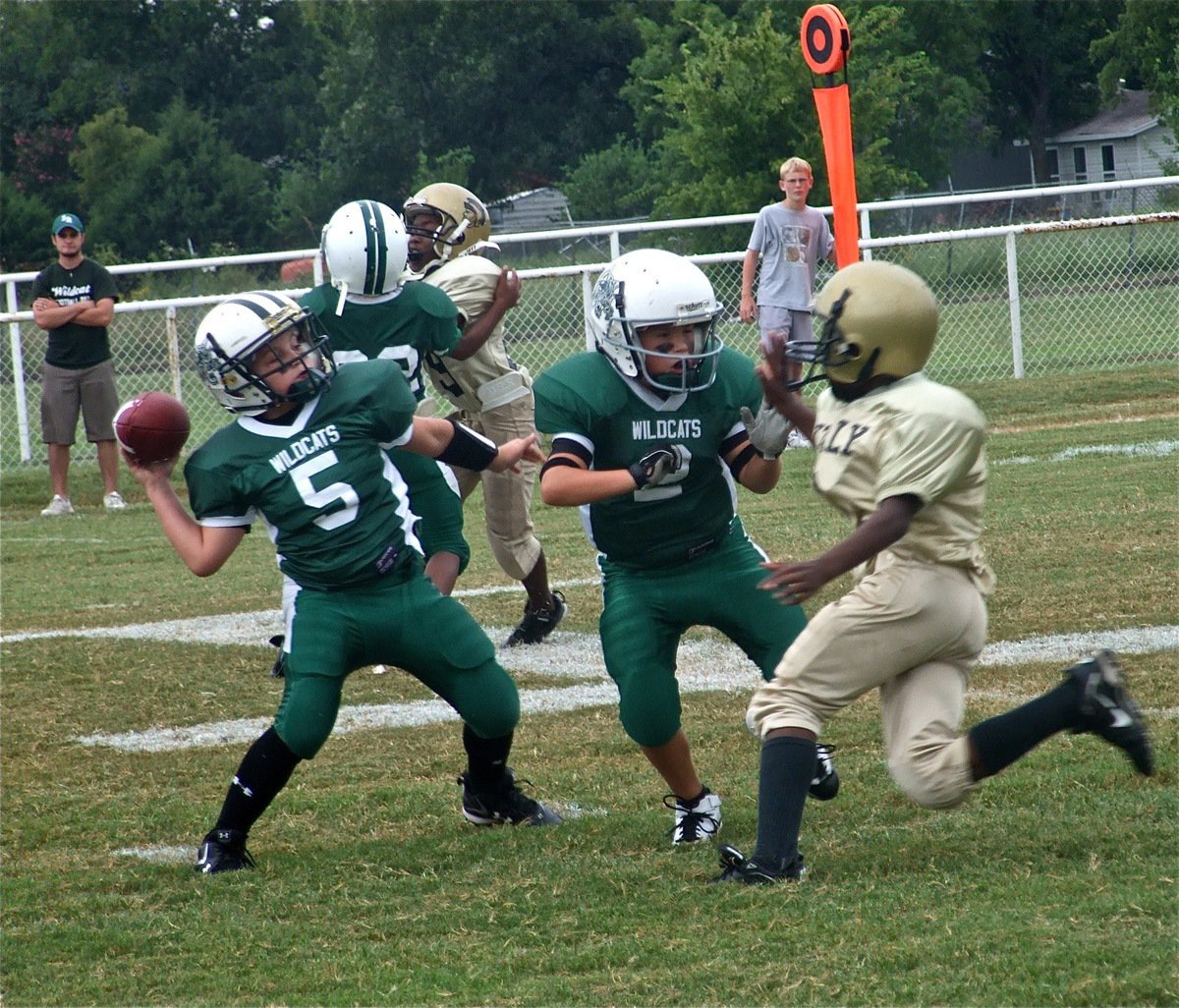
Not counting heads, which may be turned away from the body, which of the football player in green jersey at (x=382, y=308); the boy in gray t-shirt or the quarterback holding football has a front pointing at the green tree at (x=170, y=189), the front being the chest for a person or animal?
the football player in green jersey

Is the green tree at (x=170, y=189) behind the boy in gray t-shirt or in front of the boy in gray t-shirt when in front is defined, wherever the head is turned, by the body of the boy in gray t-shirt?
behind

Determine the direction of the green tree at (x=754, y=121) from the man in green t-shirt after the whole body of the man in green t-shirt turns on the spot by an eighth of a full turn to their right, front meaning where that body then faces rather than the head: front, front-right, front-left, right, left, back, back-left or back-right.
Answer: back

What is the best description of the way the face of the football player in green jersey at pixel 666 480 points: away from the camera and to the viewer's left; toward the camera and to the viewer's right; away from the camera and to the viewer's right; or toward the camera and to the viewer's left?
toward the camera and to the viewer's right

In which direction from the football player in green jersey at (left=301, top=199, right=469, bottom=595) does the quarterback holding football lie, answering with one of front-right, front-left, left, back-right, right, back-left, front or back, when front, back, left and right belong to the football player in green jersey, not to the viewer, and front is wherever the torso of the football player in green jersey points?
back

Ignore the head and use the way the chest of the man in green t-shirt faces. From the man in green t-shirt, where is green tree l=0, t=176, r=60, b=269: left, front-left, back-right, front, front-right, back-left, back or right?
back

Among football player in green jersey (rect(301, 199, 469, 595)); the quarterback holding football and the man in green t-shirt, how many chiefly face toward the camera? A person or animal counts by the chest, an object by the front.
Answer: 2

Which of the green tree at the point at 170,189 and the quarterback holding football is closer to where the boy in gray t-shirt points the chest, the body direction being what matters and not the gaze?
the quarterback holding football

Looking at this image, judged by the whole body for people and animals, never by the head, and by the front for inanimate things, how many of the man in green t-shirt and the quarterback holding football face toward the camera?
2

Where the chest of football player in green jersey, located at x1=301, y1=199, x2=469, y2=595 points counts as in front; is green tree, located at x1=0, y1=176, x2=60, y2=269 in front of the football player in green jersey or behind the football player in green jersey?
in front

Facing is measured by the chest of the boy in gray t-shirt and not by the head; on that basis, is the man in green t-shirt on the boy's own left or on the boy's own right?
on the boy's own right

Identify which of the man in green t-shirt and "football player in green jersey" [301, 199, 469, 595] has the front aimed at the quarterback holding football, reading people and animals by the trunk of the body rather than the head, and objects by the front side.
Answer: the man in green t-shirt

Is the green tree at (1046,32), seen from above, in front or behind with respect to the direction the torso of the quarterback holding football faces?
behind

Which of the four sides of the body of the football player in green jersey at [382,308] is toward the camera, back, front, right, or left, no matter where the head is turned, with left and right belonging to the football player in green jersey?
back

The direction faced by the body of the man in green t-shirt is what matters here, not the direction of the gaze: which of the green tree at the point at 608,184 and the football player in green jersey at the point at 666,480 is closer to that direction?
the football player in green jersey
